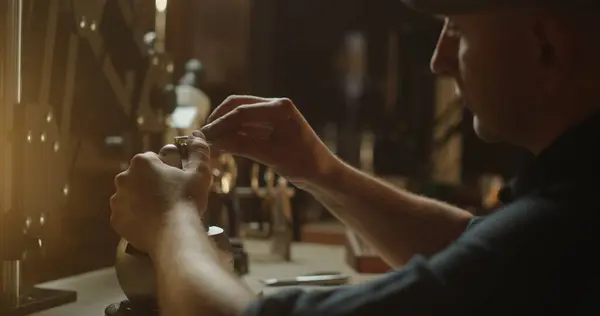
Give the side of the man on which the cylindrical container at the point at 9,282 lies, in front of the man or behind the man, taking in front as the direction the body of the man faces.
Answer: in front

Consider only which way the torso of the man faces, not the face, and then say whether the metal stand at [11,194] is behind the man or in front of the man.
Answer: in front

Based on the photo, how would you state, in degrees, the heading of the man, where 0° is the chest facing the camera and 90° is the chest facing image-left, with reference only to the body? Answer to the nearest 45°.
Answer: approximately 90°

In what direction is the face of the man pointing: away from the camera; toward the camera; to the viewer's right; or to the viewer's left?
to the viewer's left
